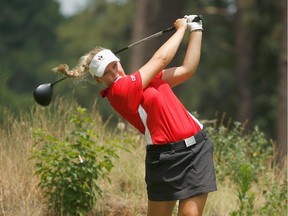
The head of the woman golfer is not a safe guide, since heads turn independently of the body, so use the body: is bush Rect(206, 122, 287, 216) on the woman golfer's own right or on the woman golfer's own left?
on the woman golfer's own left

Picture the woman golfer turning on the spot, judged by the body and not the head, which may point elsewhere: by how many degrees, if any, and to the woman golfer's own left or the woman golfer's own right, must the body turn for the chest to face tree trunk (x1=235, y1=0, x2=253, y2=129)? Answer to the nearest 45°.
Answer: approximately 135° to the woman golfer's own left
